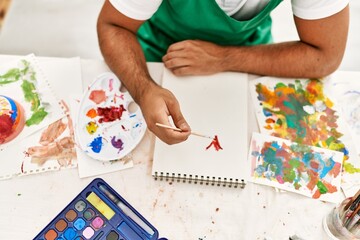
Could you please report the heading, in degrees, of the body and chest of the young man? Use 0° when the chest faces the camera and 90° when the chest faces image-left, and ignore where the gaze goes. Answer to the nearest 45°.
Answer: approximately 0°
